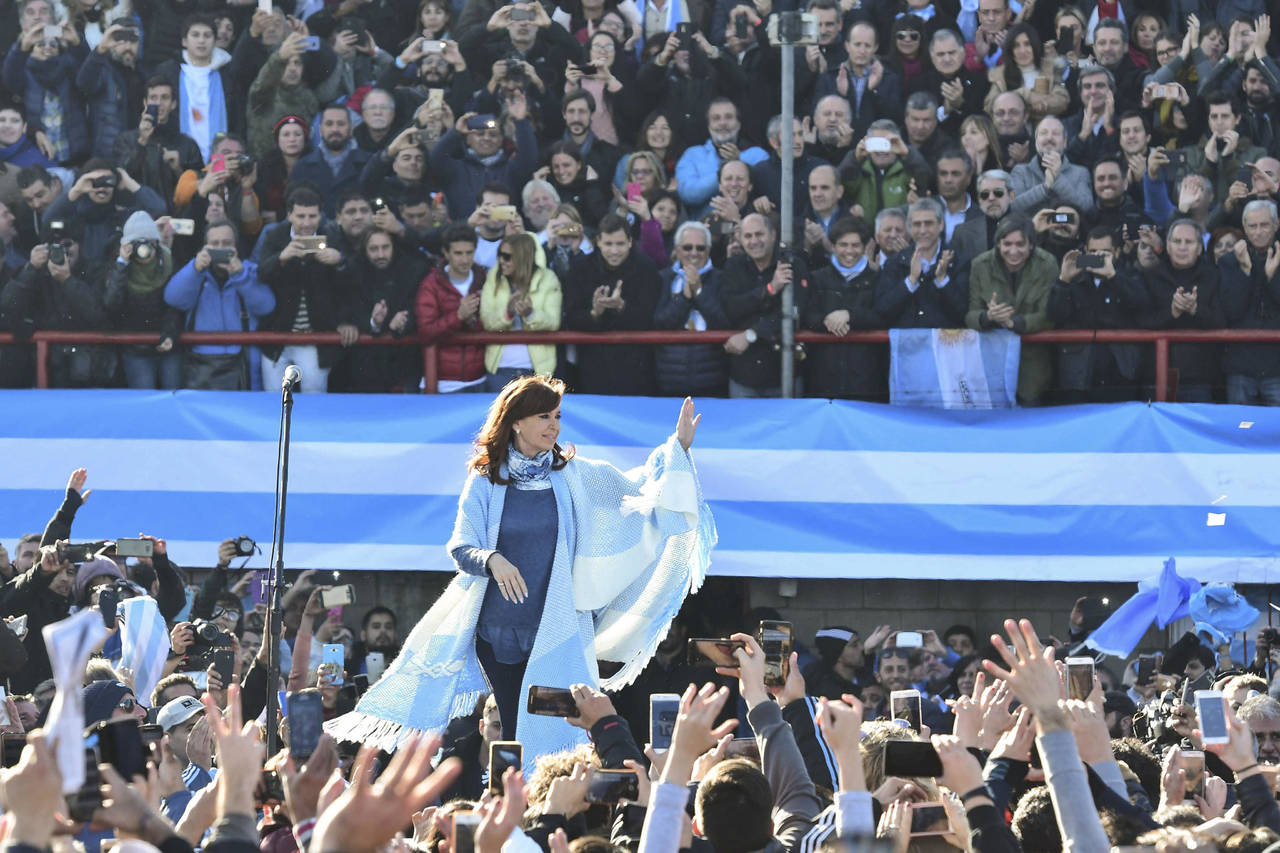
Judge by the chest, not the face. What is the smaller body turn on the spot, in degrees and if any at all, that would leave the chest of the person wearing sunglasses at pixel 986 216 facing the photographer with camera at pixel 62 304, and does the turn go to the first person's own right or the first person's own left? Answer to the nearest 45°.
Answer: approximately 90° to the first person's own right

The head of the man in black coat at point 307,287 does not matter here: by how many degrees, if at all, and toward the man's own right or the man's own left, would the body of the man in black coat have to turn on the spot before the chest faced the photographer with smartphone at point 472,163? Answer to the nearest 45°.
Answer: approximately 90° to the man's own left

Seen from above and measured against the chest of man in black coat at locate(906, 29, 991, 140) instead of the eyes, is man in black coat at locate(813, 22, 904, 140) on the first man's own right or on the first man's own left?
on the first man's own right

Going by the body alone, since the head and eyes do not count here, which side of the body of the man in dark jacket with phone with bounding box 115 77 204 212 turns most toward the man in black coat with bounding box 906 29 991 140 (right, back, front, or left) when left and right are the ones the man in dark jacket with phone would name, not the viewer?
left

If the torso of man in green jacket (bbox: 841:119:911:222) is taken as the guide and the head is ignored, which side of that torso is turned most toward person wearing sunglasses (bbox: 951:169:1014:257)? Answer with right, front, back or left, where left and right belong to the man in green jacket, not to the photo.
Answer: left

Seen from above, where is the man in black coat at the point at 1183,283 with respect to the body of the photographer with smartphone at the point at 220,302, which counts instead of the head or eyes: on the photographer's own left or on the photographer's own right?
on the photographer's own left

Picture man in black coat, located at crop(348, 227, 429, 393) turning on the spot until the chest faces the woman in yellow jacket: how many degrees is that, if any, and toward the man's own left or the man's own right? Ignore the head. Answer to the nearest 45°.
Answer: approximately 90° to the man's own left

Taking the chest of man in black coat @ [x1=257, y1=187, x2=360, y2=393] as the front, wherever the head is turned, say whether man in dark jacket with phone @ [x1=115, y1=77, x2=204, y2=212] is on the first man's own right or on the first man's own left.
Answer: on the first man's own right

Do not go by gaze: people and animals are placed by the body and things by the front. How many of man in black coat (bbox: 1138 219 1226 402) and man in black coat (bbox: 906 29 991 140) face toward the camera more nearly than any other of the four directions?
2
